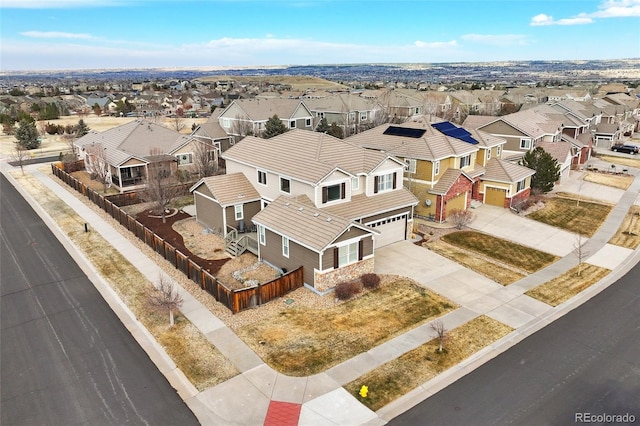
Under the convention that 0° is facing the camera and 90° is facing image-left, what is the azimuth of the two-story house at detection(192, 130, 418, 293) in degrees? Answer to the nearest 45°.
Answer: approximately 315°

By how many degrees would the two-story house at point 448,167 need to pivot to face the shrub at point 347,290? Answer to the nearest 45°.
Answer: approximately 45° to its right

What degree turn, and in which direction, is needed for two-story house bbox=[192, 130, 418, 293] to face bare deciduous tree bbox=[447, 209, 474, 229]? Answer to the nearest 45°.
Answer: approximately 90° to its left

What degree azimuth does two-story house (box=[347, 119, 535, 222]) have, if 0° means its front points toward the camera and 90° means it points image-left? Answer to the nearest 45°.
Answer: approximately 315°

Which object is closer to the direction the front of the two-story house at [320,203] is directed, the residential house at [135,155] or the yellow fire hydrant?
the yellow fire hydrant

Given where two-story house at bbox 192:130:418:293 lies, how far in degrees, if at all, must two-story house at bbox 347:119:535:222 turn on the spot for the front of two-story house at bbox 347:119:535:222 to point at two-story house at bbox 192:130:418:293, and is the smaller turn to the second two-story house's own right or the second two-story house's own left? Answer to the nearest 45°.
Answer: approximately 90° to the second two-story house's own right

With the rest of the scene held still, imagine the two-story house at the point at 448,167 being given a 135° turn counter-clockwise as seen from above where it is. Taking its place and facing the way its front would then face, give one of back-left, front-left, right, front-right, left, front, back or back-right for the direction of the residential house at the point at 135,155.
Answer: left

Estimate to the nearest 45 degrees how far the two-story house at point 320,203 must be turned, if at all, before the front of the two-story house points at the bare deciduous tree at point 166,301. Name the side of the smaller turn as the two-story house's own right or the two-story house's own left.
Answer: approximately 90° to the two-story house's own right
